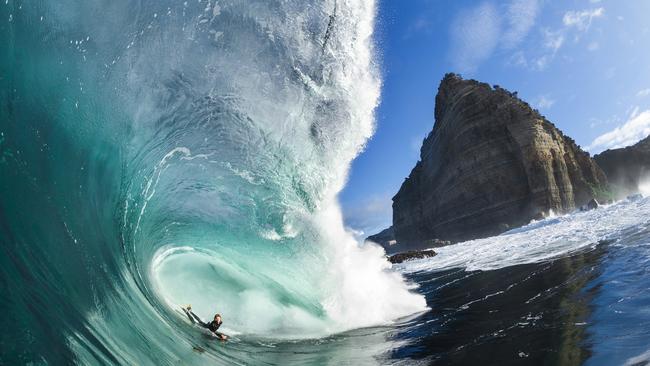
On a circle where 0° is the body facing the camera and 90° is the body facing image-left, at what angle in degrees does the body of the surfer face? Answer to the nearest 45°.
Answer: approximately 315°
